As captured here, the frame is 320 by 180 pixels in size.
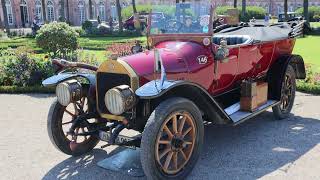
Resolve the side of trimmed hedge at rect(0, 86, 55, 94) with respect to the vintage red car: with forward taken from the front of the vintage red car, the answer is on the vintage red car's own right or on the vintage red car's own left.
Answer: on the vintage red car's own right

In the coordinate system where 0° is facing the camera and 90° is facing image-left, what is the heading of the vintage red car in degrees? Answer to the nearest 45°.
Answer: approximately 45°

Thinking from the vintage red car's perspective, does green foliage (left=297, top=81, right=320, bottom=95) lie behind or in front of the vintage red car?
behind

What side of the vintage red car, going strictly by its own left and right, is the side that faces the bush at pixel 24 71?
right

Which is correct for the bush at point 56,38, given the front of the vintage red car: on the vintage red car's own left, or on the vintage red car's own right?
on the vintage red car's own right
